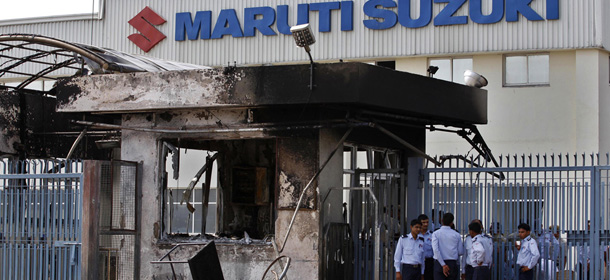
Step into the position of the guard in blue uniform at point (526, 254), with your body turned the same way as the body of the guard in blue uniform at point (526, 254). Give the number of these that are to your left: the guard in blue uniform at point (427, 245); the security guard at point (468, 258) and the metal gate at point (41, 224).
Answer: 0

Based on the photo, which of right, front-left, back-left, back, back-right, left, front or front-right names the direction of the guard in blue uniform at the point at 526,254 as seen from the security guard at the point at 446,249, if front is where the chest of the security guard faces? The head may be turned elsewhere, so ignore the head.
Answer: right

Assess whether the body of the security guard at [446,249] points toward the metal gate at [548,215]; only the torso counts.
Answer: no

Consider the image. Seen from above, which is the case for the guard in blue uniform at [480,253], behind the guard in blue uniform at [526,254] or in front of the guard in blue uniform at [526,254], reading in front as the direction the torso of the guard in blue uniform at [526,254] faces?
in front

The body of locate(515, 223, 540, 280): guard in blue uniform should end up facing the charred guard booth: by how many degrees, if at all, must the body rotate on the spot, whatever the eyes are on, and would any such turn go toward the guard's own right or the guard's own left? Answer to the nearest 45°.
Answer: approximately 45° to the guard's own right

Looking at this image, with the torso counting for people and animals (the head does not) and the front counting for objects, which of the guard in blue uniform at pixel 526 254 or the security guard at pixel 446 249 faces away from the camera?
the security guard

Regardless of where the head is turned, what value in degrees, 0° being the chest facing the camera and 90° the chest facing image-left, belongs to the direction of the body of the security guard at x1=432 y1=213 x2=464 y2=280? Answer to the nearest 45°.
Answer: approximately 180°

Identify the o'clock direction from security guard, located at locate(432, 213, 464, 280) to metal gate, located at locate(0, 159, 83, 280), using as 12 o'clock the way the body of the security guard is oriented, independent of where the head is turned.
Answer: The metal gate is roughly at 9 o'clock from the security guard.

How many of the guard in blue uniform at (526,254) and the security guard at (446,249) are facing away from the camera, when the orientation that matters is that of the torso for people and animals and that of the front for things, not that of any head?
1

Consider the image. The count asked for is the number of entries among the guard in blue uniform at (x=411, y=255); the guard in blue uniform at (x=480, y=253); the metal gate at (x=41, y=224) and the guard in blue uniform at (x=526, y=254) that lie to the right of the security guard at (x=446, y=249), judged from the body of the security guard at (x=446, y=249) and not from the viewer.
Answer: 2

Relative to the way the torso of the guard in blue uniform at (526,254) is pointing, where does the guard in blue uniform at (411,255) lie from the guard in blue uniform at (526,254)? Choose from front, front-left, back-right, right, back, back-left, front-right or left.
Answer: front-right

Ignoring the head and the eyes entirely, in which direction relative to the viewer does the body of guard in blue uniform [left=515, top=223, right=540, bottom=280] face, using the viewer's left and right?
facing the viewer and to the left of the viewer

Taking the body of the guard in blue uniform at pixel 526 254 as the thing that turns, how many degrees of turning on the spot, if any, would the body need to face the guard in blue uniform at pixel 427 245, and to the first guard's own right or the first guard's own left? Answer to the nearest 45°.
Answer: approximately 45° to the first guard's own right

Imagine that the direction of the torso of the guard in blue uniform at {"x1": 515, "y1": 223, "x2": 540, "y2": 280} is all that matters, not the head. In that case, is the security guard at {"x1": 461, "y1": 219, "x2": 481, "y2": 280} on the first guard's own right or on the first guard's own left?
on the first guard's own right

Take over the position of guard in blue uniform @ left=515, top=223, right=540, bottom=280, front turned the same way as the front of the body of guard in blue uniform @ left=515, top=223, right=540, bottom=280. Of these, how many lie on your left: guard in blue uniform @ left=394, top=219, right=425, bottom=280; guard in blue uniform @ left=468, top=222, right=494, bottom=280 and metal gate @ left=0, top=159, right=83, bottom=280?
0
